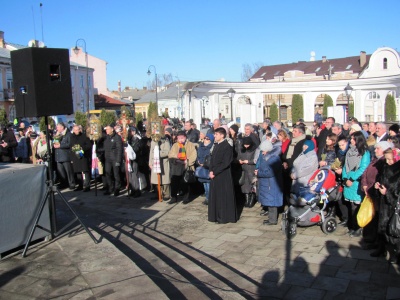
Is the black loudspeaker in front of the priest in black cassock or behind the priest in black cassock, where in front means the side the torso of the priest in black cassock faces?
in front

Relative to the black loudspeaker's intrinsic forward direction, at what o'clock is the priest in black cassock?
The priest in black cassock is roughly at 1 o'clock from the black loudspeaker.

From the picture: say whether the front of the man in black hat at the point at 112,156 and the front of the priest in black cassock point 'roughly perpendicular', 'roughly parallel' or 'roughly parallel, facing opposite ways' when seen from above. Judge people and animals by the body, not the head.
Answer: roughly parallel

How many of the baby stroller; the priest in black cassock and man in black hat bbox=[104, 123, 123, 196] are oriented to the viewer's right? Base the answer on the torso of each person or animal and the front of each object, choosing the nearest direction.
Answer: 0

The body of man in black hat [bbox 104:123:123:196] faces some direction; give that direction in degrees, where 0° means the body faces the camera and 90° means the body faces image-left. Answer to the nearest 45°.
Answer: approximately 45°

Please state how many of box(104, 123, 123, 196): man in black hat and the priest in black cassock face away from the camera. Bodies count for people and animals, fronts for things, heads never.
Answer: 0

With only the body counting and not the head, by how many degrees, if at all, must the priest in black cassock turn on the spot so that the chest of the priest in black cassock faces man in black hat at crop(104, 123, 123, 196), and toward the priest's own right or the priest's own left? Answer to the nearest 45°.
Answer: approximately 90° to the priest's own right

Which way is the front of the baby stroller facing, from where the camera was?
facing the viewer and to the left of the viewer

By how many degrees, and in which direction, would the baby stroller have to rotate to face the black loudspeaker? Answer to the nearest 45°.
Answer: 0° — it already faces it

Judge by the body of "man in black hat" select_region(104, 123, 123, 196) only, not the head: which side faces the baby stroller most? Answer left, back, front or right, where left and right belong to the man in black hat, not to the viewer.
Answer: left
